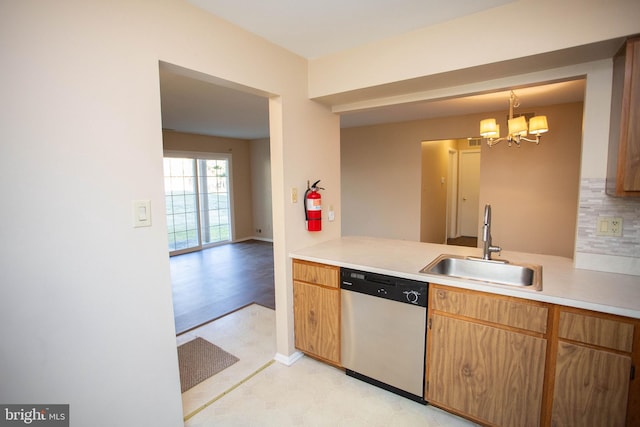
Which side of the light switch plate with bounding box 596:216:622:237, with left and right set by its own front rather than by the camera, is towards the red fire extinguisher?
right

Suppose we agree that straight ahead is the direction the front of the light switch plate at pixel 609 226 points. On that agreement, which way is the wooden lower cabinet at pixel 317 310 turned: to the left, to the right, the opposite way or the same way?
the same way

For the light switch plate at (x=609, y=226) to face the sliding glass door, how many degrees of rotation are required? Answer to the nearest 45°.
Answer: approximately 90° to its right

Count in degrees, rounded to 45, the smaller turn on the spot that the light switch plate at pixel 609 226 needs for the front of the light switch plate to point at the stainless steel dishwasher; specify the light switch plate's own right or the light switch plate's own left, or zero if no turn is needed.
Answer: approximately 45° to the light switch plate's own right

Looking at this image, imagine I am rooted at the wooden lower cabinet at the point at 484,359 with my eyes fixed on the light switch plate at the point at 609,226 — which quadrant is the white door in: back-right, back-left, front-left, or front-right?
front-left

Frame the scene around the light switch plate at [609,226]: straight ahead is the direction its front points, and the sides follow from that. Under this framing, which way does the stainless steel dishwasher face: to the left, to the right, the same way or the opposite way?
the same way

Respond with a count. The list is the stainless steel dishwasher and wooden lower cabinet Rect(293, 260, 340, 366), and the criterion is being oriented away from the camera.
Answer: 0

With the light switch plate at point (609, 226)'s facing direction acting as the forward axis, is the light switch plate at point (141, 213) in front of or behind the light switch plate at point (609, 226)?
in front

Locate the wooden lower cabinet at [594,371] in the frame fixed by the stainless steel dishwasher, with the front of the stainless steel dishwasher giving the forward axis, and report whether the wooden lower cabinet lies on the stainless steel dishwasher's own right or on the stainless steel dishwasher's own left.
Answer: on the stainless steel dishwasher's own left

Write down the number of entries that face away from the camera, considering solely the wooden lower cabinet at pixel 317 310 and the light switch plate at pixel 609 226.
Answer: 0

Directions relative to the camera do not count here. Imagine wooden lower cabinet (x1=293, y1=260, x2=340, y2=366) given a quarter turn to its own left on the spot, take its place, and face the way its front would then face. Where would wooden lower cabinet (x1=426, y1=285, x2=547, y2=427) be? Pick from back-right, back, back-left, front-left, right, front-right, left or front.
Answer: front

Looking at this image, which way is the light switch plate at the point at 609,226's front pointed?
toward the camera
